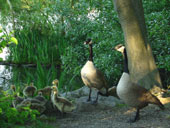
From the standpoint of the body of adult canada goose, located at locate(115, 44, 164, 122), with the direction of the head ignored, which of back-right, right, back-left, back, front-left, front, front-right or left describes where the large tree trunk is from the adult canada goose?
right

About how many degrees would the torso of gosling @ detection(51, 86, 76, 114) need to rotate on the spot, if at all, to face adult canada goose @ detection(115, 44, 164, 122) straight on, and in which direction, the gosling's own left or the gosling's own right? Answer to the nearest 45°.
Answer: approximately 135° to the gosling's own left

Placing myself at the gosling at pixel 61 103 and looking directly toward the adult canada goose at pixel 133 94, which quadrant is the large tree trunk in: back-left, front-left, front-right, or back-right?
front-left

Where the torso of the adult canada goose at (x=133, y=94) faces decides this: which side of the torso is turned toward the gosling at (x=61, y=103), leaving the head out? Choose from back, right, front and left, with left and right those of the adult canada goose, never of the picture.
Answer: front

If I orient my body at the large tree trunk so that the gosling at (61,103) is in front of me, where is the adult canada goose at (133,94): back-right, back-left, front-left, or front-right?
front-left

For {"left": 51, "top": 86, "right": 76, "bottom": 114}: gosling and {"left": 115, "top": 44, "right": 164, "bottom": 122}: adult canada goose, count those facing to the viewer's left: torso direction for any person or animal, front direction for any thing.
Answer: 2

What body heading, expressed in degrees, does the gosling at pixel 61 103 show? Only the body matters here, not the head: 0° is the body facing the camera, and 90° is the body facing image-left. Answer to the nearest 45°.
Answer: approximately 90°

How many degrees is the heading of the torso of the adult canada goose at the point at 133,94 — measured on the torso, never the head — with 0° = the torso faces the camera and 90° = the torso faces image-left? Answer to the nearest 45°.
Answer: approximately 90°

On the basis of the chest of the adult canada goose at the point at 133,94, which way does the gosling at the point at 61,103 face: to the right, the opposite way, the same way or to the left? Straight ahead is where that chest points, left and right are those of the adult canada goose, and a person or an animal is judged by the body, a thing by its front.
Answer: the same way

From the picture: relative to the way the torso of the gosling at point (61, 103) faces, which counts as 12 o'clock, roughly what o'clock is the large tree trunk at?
The large tree trunk is roughly at 5 o'clock from the gosling.
